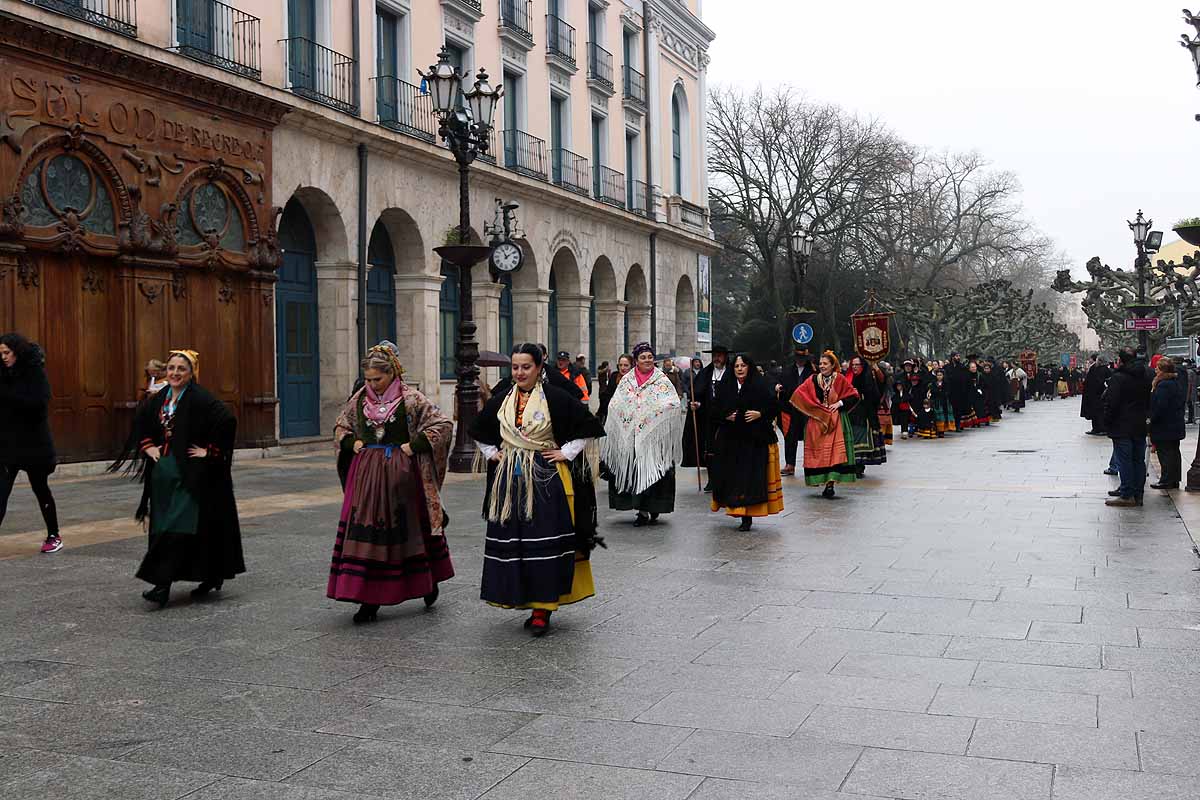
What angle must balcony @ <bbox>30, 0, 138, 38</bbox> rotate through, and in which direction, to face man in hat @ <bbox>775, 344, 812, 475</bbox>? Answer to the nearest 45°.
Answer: approximately 45° to its left

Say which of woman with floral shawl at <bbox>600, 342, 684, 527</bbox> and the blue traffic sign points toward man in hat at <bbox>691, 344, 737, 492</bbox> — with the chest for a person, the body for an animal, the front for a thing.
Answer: the blue traffic sign

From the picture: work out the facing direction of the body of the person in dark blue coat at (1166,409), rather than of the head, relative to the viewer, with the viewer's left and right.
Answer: facing to the left of the viewer

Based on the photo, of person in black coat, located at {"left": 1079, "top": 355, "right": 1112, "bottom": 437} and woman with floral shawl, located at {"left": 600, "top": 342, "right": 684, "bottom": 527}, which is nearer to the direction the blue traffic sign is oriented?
the woman with floral shawl

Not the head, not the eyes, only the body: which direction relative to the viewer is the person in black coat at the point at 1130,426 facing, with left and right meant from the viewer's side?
facing away from the viewer and to the left of the viewer

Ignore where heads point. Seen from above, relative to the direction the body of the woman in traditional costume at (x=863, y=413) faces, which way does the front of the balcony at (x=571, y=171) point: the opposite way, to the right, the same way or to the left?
to the left

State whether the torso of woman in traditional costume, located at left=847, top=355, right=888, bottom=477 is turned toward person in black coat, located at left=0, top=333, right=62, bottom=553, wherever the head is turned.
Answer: yes

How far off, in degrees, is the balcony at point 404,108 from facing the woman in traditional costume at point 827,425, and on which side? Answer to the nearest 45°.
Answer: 0° — it already faces them

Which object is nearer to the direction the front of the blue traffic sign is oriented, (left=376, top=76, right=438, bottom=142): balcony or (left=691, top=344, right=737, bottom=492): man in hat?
the man in hat
